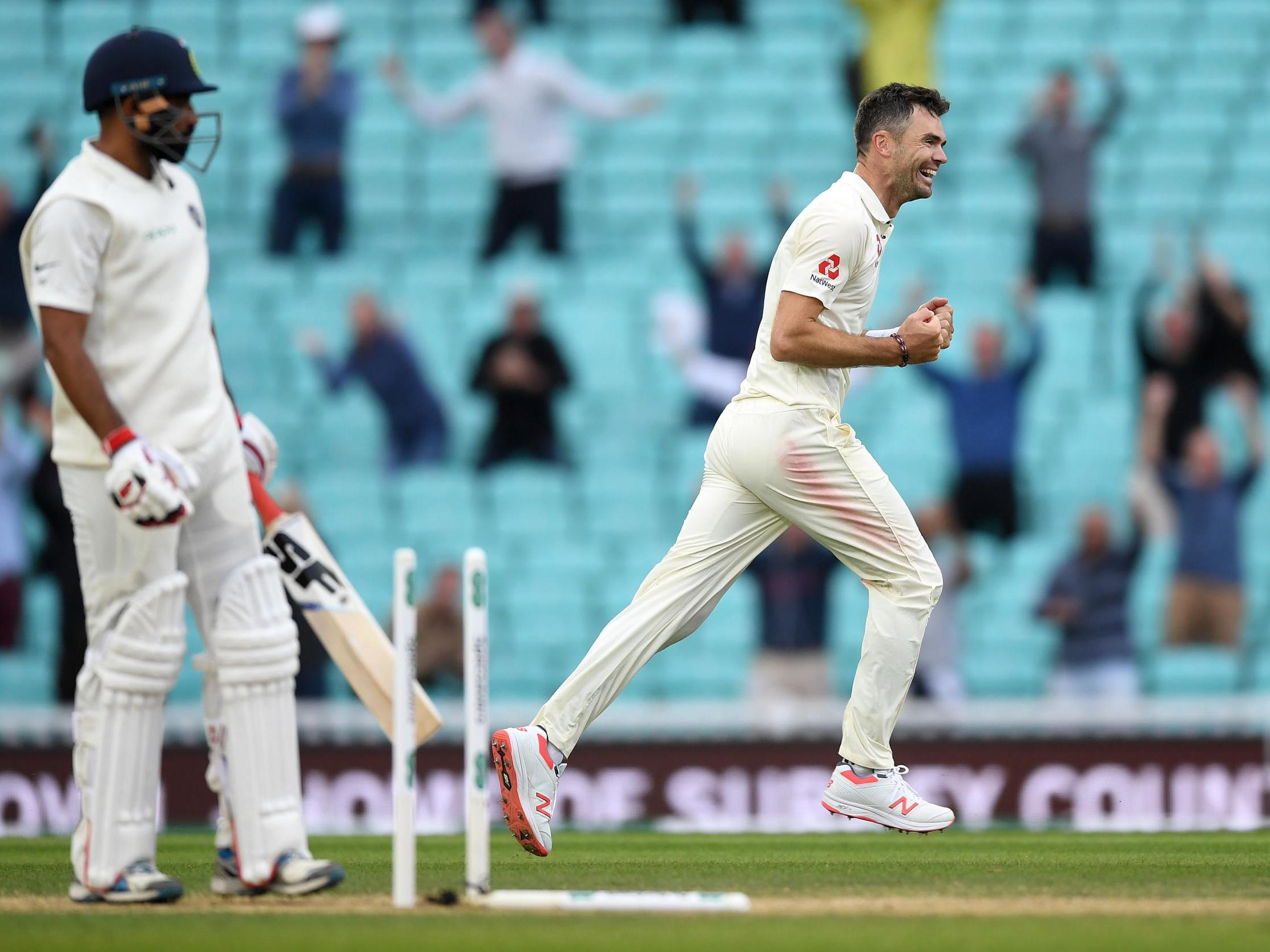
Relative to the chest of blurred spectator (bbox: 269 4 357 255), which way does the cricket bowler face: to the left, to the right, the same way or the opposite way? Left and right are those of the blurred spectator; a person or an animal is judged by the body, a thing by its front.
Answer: to the left

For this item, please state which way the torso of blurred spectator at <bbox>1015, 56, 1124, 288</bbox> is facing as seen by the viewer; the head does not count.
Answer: toward the camera

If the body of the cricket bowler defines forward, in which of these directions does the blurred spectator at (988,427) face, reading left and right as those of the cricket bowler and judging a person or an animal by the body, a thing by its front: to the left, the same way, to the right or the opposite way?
to the right

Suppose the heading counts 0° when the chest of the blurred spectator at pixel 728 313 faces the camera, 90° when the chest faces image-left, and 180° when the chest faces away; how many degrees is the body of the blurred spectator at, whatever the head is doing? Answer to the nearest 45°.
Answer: approximately 0°

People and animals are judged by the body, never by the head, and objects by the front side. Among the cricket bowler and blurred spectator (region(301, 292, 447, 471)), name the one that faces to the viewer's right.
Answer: the cricket bowler

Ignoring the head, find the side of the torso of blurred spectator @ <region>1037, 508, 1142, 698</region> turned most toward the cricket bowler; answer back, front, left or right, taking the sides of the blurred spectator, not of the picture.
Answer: front

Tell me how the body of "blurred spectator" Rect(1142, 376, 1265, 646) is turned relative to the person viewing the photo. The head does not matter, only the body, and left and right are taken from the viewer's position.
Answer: facing the viewer

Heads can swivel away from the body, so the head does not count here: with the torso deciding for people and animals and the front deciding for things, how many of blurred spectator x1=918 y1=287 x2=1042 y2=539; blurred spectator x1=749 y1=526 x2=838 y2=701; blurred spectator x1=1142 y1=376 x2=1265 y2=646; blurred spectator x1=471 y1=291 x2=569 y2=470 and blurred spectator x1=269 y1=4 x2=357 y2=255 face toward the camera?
5

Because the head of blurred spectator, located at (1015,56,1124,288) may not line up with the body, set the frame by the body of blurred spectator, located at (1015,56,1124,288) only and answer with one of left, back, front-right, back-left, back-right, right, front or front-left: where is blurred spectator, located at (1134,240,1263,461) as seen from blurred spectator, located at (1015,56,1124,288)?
front-left

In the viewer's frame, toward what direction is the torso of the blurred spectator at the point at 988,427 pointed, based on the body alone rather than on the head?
toward the camera

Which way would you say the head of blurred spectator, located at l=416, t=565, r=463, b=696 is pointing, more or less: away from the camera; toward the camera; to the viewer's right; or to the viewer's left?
toward the camera

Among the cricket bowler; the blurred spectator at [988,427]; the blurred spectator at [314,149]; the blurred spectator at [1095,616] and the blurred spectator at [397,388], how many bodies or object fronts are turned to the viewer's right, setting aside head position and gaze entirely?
1

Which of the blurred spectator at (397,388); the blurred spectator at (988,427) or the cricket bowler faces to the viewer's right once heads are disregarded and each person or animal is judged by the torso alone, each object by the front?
the cricket bowler

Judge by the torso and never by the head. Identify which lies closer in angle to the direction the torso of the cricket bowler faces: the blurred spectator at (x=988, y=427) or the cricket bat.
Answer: the blurred spectator
